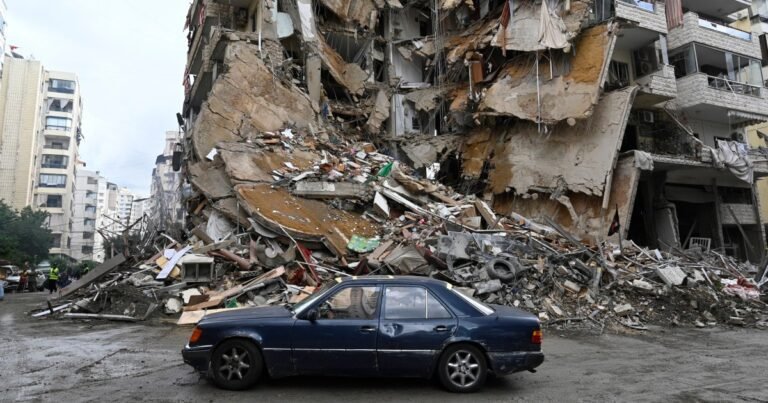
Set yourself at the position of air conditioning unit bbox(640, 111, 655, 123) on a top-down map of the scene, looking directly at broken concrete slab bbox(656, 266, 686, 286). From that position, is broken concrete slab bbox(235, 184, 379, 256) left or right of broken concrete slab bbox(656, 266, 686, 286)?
right

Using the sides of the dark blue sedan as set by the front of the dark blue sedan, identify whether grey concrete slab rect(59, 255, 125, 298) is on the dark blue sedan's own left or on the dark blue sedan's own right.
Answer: on the dark blue sedan's own right

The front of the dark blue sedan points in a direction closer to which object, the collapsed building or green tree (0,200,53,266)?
the green tree

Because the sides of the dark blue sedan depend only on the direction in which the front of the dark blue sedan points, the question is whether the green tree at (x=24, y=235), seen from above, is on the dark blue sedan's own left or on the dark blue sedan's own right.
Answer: on the dark blue sedan's own right

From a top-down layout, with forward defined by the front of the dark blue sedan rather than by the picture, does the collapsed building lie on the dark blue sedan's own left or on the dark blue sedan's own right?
on the dark blue sedan's own right

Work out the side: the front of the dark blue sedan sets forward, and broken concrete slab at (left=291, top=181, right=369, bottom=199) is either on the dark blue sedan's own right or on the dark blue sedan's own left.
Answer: on the dark blue sedan's own right

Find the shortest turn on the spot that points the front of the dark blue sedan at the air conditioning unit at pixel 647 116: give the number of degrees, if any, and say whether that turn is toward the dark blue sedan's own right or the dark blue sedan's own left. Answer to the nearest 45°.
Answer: approximately 135° to the dark blue sedan's own right

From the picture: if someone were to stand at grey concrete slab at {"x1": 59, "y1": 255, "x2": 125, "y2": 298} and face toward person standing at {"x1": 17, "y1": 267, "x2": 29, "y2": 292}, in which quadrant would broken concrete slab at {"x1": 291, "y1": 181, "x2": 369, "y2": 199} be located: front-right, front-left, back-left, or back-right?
back-right

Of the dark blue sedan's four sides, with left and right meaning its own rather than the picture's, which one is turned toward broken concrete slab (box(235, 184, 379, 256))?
right

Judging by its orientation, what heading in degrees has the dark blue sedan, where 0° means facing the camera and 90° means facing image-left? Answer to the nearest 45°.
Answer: approximately 90°

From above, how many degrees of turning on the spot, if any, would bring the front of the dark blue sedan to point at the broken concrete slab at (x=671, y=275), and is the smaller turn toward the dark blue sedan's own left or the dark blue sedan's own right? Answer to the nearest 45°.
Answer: approximately 135° to the dark blue sedan's own right

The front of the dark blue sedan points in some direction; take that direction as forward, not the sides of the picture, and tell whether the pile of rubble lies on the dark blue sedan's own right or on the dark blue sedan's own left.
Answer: on the dark blue sedan's own right
